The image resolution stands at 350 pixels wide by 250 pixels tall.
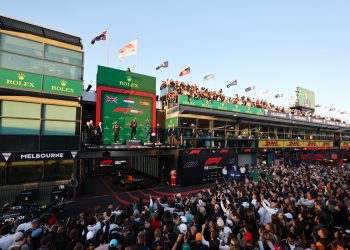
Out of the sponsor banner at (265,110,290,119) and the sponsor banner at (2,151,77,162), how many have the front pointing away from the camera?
0

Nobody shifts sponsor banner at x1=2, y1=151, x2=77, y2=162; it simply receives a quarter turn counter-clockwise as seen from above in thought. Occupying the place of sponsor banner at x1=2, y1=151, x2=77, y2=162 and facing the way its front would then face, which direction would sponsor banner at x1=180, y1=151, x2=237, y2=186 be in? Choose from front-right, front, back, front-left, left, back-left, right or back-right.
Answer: front

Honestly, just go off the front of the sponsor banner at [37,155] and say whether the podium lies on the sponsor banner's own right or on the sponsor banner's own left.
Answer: on the sponsor banner's own left

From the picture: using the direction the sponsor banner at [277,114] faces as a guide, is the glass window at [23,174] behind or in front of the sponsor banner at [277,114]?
in front

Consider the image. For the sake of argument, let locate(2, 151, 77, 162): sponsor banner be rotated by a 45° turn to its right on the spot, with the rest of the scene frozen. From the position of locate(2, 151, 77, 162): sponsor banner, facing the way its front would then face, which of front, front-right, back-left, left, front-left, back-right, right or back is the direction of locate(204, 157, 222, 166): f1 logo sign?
back-left

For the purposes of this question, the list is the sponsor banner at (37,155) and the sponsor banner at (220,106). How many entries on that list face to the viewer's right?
0

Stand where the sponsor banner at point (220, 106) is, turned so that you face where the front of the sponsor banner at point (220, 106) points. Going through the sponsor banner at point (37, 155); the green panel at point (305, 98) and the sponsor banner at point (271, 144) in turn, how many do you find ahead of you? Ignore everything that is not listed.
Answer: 1

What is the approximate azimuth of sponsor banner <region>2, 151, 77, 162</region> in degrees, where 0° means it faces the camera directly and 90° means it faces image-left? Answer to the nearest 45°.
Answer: approximately 0°

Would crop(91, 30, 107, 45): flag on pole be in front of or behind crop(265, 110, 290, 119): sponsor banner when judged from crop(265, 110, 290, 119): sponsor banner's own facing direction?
in front
